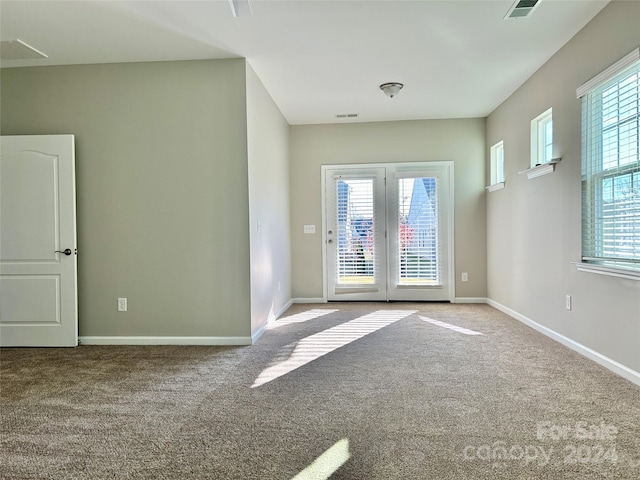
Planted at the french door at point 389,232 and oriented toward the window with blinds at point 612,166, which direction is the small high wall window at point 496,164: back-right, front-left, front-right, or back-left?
front-left

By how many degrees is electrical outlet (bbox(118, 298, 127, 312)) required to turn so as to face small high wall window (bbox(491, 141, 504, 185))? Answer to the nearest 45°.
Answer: approximately 90° to its left

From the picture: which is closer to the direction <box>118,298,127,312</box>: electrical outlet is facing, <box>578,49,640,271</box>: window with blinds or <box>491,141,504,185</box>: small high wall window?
the window with blinds

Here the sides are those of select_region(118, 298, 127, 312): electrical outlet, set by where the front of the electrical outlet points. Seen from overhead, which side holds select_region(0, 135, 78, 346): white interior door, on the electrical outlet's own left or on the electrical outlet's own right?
on the electrical outlet's own right

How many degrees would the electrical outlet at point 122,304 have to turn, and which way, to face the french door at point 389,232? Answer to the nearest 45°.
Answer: approximately 90° to its left

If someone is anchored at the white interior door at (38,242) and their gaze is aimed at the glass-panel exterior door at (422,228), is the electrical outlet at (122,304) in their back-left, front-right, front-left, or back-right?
front-right

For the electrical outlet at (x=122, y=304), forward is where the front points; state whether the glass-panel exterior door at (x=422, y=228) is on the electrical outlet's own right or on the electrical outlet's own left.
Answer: on the electrical outlet's own left

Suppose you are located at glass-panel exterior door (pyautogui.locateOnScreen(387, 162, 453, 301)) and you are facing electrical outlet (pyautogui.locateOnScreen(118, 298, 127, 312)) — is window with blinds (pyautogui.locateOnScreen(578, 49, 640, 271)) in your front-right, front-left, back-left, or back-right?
front-left

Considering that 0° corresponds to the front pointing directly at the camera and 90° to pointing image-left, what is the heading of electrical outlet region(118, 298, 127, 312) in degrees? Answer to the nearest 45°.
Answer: approximately 0°

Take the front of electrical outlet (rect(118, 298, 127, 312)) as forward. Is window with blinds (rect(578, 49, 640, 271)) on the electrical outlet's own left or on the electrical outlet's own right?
on the electrical outlet's own left

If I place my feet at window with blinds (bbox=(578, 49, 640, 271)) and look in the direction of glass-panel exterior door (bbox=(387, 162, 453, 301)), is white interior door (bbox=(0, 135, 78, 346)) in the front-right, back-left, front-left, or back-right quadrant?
front-left
